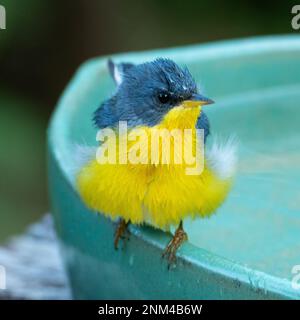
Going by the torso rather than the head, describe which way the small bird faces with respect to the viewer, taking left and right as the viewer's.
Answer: facing the viewer
